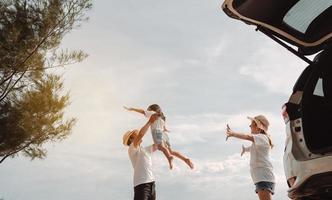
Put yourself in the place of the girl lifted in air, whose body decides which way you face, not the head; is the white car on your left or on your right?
on your left

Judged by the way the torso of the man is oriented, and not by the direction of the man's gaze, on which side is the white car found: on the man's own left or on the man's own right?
on the man's own right

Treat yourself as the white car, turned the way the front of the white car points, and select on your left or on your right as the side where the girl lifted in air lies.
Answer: on your left

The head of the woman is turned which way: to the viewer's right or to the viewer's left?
to the viewer's left

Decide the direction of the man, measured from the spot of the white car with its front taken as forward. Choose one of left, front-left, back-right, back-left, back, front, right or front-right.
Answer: left

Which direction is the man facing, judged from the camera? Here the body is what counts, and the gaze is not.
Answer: to the viewer's right

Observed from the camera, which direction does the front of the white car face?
facing away from the viewer and to the right of the viewer

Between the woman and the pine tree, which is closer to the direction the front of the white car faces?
the woman

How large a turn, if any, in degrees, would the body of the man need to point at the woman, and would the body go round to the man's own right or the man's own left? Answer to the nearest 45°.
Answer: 0° — they already face them

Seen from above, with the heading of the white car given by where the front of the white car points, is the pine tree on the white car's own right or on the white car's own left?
on the white car's own left

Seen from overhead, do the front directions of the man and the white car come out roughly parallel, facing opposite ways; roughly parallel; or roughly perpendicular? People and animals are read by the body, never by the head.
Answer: roughly parallel
